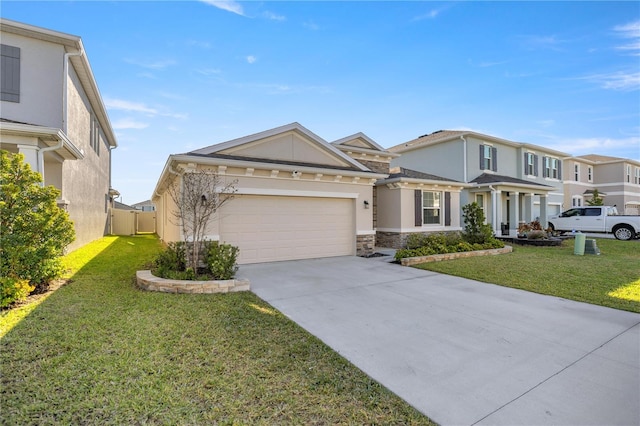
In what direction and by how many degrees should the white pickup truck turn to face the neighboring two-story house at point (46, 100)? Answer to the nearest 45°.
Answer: approximately 45° to its left

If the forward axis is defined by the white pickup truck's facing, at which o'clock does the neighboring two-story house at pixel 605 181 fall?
The neighboring two-story house is roughly at 3 o'clock from the white pickup truck.

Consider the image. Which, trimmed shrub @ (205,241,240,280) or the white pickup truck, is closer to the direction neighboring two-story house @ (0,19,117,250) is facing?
the trimmed shrub

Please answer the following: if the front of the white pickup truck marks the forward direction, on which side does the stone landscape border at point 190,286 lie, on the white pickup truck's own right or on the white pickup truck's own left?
on the white pickup truck's own left

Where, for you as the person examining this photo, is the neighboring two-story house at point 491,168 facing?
facing the viewer and to the right of the viewer

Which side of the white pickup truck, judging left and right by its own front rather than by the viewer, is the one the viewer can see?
left

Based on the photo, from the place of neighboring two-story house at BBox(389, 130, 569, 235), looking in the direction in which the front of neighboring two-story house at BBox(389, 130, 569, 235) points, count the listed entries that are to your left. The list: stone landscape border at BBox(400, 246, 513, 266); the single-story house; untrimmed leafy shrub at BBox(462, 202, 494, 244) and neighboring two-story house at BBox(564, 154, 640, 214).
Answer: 1

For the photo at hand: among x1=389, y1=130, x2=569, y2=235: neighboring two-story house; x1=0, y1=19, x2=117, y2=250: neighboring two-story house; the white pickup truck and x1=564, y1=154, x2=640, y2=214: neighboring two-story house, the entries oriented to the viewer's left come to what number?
1
